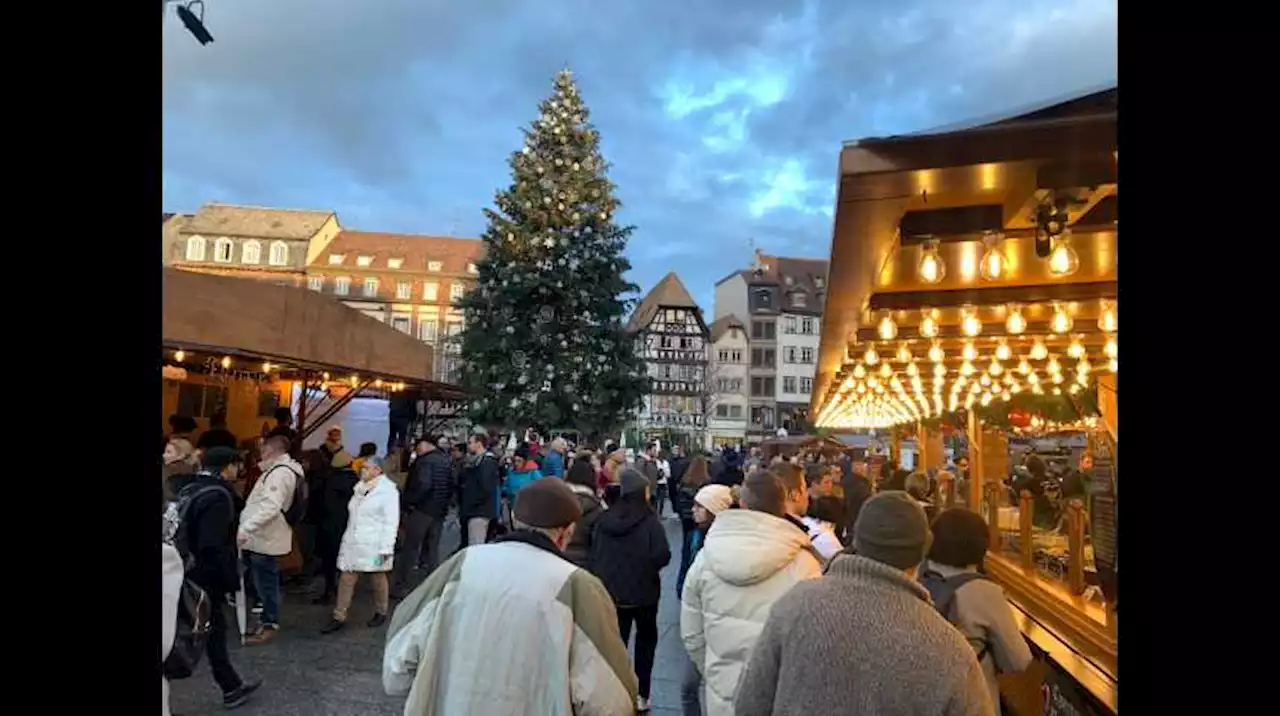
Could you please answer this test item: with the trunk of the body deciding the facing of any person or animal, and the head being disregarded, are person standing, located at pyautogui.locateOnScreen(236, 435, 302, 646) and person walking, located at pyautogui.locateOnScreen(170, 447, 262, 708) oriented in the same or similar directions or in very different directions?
very different directions

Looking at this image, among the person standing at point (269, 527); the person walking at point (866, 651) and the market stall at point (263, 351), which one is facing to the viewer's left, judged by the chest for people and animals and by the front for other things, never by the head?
the person standing at point (269, 527)

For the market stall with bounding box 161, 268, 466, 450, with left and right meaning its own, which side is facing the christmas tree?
left

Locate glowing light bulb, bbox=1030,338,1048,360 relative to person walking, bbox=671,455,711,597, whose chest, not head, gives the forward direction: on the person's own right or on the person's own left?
on the person's own right

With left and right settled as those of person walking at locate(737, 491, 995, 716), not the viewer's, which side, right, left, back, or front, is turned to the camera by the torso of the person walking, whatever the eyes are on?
back

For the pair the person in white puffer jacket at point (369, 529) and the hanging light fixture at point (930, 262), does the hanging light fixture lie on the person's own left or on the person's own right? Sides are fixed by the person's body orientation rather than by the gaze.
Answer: on the person's own left

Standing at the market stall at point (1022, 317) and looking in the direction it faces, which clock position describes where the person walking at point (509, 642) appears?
The person walking is roughly at 10 o'clock from the market stall.

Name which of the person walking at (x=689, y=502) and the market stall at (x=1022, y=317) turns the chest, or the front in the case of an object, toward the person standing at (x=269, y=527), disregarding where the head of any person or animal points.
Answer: the market stall

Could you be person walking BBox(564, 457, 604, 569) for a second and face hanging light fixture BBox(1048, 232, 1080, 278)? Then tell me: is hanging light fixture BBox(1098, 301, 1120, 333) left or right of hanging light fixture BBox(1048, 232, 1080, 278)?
left

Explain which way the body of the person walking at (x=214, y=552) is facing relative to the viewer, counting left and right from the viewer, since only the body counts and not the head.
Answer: facing to the right of the viewer

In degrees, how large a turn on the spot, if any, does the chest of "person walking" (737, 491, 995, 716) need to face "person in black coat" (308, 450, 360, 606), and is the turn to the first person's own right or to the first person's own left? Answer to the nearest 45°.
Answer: approximately 45° to the first person's own left

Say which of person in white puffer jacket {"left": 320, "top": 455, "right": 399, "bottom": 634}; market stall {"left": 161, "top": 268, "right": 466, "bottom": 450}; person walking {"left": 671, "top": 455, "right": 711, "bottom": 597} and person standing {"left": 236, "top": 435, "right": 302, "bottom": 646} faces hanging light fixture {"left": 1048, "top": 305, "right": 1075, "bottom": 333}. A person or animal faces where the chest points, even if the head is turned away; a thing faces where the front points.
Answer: the market stall

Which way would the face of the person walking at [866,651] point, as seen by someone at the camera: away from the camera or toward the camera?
away from the camera

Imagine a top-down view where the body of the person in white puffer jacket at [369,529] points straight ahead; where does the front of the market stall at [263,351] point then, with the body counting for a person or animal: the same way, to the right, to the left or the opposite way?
to the left

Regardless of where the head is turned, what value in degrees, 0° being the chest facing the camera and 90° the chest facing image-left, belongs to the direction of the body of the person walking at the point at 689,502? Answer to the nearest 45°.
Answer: approximately 180°
